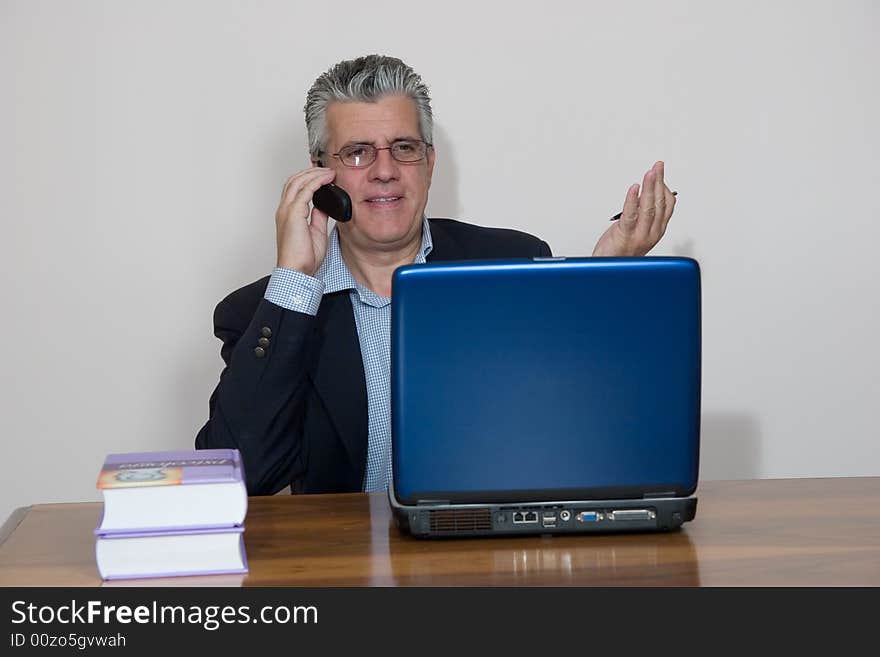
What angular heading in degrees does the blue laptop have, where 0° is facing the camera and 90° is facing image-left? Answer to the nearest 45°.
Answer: approximately 180°

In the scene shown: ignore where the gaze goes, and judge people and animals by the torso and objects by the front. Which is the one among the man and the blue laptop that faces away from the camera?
the blue laptop

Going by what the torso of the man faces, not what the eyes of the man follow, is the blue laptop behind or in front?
in front

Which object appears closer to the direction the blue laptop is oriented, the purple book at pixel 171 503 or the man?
the man

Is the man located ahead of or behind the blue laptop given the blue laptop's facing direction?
ahead

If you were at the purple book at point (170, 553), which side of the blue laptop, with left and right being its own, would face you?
left

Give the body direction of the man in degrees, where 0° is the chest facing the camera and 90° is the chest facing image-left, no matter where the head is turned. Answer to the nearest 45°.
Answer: approximately 0°

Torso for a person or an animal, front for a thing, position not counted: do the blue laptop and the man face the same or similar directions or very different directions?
very different directions

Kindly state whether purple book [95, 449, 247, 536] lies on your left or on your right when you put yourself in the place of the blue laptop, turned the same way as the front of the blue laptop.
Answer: on your left

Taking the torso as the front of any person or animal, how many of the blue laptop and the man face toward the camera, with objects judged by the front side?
1

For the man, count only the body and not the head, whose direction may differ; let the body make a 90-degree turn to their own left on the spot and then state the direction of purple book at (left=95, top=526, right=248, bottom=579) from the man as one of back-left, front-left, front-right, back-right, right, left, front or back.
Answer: right
